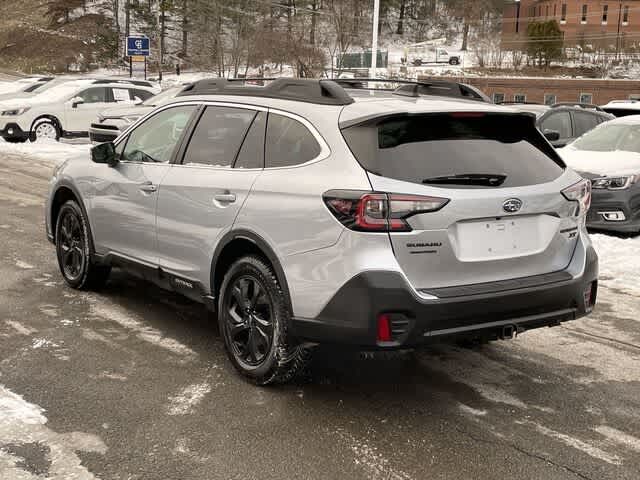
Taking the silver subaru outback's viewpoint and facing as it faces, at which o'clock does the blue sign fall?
The blue sign is roughly at 1 o'clock from the silver subaru outback.

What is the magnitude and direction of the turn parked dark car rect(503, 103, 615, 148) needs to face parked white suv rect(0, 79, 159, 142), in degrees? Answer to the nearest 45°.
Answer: approximately 45° to its right

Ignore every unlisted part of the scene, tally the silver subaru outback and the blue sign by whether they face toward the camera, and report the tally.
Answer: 1

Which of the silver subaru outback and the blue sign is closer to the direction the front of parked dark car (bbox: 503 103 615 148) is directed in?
the silver subaru outback

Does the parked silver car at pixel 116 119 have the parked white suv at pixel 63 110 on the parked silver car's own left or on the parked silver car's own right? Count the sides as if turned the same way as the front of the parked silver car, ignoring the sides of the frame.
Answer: on the parked silver car's own right

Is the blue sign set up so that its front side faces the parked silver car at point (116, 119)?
yes

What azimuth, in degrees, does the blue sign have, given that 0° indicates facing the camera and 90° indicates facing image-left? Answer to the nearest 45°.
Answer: approximately 0°

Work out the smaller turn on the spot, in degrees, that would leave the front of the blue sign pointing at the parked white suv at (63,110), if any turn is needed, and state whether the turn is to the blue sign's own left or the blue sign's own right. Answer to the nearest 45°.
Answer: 0° — it already faces it

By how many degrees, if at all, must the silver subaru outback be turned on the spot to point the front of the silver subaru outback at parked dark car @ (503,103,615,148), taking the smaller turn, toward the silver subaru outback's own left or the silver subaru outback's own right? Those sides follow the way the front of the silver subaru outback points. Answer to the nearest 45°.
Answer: approximately 45° to the silver subaru outback's own right
